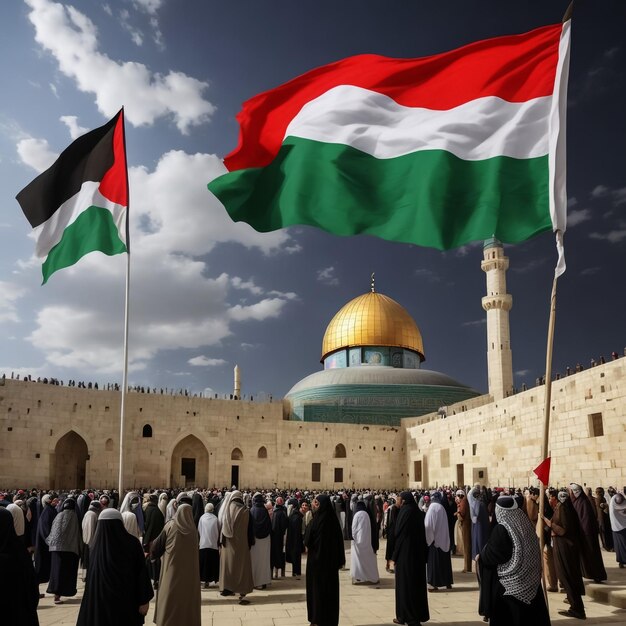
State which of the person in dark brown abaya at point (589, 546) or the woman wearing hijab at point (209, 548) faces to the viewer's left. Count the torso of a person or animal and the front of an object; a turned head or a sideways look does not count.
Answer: the person in dark brown abaya

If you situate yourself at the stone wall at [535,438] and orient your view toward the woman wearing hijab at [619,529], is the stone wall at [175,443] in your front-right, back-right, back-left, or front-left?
back-right

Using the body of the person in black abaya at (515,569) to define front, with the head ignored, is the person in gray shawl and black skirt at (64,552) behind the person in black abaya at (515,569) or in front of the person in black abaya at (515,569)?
in front

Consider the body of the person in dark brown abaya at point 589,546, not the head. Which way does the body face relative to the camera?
to the viewer's left
